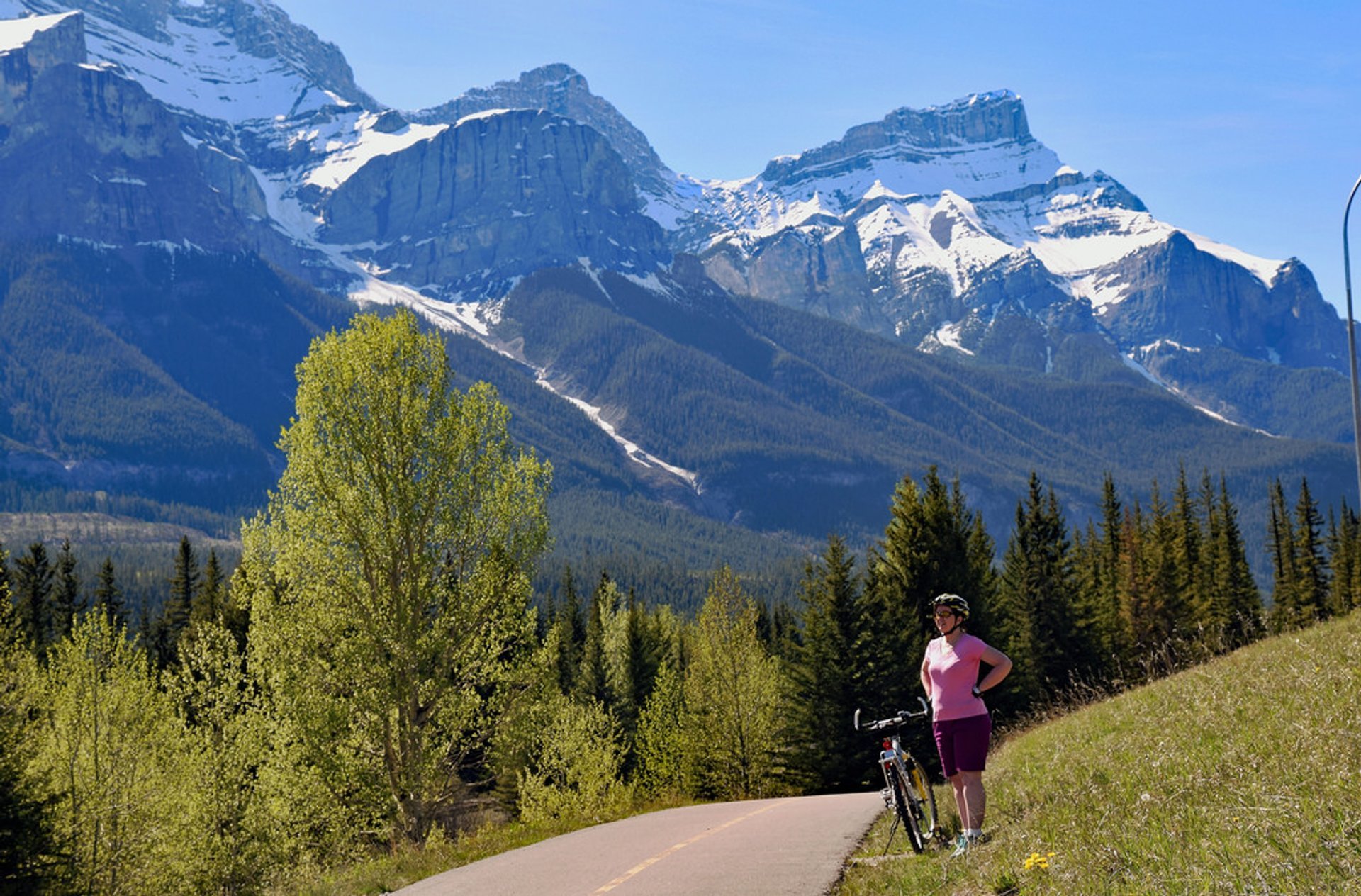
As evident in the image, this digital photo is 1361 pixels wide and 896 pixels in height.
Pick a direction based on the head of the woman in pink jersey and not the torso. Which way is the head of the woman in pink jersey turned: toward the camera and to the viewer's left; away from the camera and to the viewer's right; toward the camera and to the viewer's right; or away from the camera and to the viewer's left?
toward the camera and to the viewer's left

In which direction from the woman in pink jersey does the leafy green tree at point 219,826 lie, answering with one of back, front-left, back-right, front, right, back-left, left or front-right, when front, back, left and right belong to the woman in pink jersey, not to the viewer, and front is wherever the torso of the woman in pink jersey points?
right

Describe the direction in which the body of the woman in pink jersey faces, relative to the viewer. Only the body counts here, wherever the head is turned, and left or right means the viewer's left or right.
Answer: facing the viewer and to the left of the viewer

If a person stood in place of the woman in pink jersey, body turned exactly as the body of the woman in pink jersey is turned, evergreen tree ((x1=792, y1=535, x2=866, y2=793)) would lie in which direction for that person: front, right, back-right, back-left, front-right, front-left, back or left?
back-right

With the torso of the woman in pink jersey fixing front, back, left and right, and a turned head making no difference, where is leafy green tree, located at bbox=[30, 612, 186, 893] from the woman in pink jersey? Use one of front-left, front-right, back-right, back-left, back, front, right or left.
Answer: right

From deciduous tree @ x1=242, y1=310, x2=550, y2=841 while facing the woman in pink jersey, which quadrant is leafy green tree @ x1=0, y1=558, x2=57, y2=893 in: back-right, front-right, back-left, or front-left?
back-right

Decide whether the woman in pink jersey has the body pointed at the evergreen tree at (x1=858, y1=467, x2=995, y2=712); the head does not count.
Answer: no

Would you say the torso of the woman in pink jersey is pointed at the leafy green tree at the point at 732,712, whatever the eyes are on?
no

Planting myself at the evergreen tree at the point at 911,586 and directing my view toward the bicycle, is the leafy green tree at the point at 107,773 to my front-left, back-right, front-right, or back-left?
front-right

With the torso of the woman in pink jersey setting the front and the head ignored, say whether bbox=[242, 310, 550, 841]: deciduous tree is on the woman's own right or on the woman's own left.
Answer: on the woman's own right

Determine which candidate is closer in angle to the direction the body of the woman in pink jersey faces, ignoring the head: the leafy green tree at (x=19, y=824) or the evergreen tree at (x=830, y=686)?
the leafy green tree
